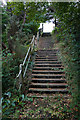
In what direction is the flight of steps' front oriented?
toward the camera
